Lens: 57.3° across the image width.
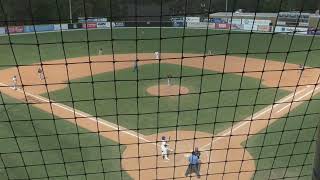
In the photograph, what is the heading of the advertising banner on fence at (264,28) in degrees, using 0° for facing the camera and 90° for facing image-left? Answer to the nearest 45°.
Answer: approximately 0°

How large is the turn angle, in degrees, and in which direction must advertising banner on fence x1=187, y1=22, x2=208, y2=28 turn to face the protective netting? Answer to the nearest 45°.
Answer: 0° — it already faces it

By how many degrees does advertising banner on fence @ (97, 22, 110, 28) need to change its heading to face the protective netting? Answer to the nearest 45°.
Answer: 0° — it already faces it

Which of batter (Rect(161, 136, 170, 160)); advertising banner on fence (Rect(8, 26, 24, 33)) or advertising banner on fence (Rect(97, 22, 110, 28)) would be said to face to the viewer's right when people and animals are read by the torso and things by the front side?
the batter

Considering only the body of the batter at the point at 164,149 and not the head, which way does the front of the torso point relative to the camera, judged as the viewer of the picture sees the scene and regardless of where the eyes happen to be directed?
to the viewer's right

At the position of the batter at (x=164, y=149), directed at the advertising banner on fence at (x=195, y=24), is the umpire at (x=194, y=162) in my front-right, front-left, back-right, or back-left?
back-right
